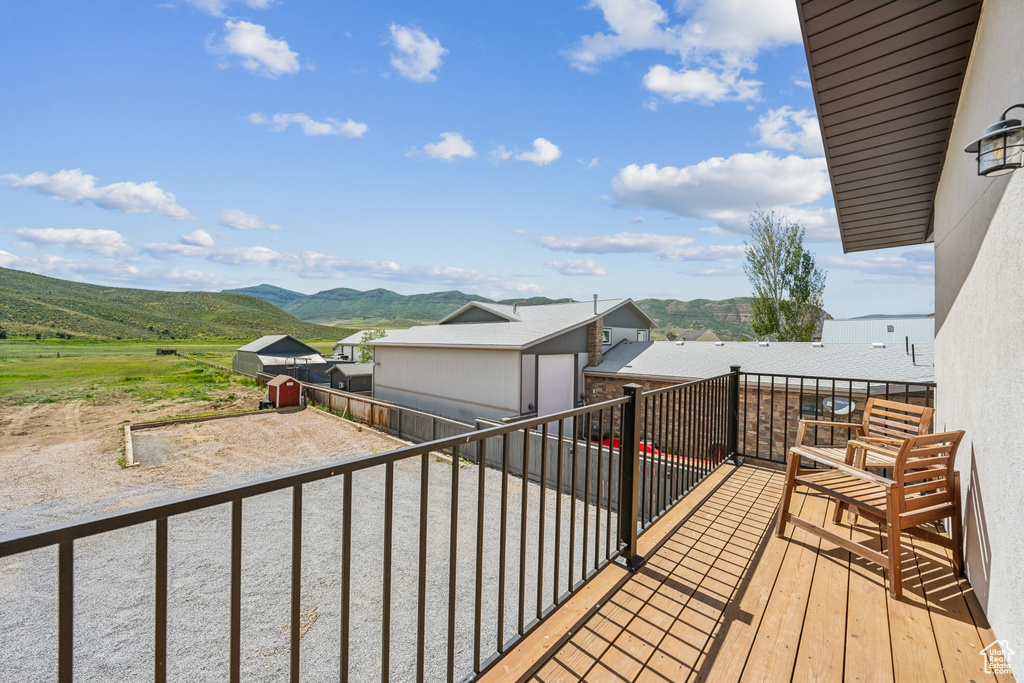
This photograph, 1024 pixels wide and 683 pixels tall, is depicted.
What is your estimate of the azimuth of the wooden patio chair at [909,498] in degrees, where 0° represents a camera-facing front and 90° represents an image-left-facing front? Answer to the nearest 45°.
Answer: approximately 135°

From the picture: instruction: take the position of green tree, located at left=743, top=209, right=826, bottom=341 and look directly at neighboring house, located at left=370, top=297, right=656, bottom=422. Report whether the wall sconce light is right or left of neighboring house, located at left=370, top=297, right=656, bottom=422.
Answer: left

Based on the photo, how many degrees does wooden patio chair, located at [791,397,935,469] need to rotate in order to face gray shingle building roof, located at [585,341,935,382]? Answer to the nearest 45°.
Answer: approximately 135° to its right

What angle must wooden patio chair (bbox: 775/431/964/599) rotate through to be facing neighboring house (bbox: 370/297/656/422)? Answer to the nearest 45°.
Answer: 0° — it already faces it

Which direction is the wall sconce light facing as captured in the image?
to the viewer's left

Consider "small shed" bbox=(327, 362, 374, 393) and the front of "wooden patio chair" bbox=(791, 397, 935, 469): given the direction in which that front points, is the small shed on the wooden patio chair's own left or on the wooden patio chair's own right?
on the wooden patio chair's own right

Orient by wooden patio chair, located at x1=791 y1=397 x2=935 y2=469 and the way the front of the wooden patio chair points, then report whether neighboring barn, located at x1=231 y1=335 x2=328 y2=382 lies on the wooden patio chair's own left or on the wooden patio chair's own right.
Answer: on the wooden patio chair's own right

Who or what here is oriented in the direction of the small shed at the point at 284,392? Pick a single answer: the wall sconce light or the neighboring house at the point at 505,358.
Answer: the wall sconce light

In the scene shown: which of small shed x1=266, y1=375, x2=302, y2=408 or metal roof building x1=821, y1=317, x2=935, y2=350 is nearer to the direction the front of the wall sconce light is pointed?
the small shed

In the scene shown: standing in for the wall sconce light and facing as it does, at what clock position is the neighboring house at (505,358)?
The neighboring house is roughly at 1 o'clock from the wall sconce light.

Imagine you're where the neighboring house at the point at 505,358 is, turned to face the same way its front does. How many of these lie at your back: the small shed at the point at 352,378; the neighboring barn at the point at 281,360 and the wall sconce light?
2

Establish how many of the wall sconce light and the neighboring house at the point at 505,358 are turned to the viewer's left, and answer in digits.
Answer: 1

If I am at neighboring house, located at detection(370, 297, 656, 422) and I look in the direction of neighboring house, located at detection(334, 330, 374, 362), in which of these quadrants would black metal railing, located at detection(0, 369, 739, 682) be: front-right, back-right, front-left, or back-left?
back-left

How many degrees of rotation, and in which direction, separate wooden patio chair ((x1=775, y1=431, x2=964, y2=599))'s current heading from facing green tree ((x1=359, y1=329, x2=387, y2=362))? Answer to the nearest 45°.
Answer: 0° — it already faces it

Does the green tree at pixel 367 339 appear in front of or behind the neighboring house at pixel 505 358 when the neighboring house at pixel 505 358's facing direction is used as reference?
behind
